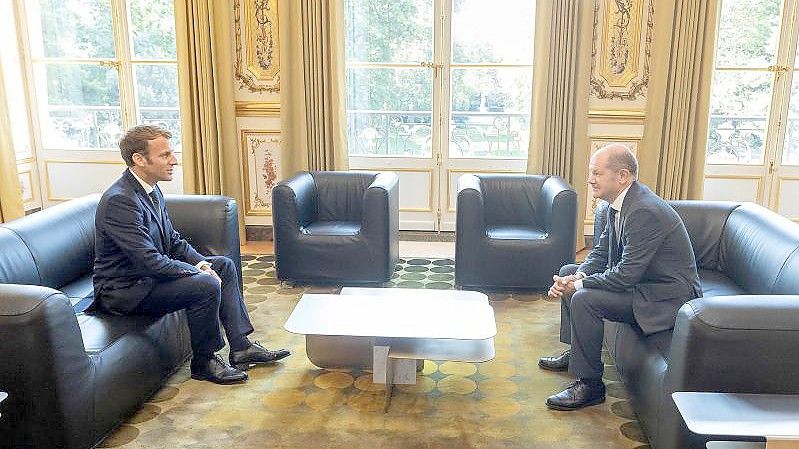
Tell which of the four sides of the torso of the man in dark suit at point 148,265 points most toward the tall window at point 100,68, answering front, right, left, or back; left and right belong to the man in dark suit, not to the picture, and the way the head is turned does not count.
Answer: left

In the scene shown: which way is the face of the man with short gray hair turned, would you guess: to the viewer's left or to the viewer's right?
to the viewer's left

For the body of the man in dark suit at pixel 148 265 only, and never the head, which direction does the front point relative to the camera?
to the viewer's right

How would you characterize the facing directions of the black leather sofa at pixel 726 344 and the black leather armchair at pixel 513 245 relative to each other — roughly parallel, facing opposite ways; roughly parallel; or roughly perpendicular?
roughly perpendicular

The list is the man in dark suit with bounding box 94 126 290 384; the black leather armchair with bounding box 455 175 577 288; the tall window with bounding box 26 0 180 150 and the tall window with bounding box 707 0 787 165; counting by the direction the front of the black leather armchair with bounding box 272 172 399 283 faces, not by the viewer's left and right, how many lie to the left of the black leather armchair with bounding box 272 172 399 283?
2

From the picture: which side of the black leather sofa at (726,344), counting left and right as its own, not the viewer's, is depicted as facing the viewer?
left

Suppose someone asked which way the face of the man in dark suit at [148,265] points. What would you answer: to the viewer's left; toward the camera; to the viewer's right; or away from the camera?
to the viewer's right

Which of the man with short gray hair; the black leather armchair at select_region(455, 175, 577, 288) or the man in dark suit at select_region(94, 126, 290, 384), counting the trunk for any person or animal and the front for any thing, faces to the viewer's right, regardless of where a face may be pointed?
the man in dark suit

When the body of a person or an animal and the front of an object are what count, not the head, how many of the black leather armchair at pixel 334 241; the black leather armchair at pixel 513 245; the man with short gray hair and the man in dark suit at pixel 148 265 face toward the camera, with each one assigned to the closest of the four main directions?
2

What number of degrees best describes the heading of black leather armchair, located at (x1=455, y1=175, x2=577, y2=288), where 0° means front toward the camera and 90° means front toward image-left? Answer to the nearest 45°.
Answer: approximately 0°

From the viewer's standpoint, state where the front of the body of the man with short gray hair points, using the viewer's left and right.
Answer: facing to the left of the viewer

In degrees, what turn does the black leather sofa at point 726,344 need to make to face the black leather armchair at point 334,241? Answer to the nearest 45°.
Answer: approximately 45° to its right
